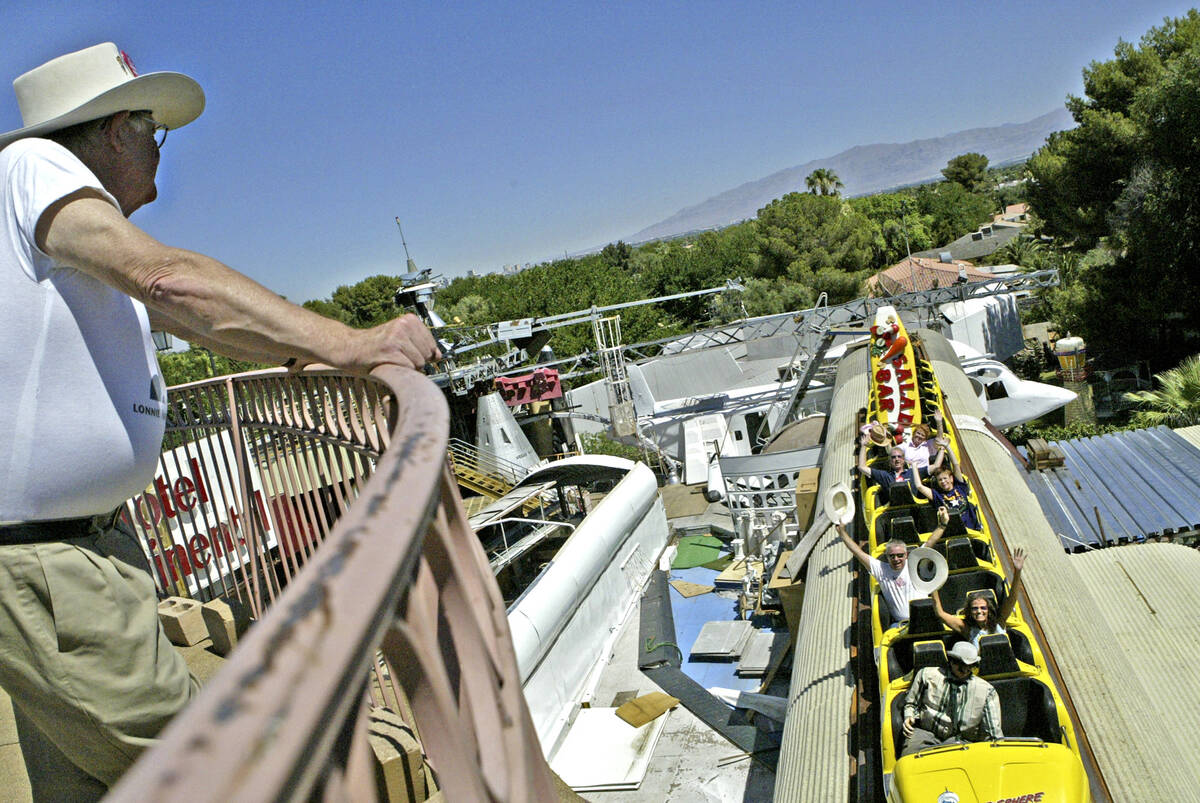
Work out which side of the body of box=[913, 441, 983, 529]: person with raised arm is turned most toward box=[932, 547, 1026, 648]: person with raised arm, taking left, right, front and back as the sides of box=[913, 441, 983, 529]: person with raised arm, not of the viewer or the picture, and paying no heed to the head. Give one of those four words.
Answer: front

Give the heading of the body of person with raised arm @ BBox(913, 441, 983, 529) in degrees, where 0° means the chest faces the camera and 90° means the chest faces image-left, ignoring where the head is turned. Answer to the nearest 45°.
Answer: approximately 0°

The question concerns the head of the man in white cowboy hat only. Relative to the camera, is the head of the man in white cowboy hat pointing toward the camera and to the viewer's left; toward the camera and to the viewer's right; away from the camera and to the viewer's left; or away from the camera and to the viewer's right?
away from the camera and to the viewer's right

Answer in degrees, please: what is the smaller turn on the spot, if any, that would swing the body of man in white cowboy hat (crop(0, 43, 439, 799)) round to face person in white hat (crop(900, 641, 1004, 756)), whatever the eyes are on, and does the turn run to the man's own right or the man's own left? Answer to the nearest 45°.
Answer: approximately 45° to the man's own left

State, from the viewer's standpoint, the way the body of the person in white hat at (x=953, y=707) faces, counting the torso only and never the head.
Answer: toward the camera

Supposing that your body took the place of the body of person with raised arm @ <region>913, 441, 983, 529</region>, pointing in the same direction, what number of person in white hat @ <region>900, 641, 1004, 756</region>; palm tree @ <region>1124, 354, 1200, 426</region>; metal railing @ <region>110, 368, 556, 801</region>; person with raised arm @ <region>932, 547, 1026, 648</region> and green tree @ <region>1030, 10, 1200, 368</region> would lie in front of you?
3

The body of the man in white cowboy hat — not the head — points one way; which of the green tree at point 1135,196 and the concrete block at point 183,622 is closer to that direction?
the green tree

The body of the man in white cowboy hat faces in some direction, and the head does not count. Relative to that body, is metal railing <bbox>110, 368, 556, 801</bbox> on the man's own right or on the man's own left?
on the man's own right

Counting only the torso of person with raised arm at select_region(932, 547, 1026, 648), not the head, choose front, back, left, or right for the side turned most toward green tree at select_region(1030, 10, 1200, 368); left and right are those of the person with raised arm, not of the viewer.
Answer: back

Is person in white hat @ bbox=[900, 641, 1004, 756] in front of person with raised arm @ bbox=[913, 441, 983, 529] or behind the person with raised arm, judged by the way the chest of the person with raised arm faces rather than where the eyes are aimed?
in front

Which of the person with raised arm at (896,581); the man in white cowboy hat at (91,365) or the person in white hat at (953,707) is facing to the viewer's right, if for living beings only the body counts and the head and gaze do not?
the man in white cowboy hat

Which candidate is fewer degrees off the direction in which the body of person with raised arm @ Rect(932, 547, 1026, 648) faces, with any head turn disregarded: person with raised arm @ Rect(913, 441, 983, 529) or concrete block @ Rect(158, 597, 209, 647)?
the concrete block

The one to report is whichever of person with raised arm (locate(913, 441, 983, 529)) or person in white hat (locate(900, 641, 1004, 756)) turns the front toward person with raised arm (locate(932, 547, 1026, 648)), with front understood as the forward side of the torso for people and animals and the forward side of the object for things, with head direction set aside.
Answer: person with raised arm (locate(913, 441, 983, 529))

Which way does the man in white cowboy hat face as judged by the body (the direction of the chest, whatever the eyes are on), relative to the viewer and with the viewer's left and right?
facing to the right of the viewer
